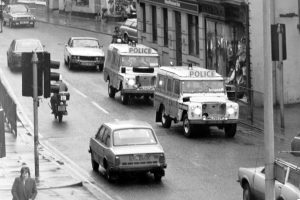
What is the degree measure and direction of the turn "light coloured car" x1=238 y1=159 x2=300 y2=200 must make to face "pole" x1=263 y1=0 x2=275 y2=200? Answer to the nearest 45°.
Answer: approximately 135° to its left

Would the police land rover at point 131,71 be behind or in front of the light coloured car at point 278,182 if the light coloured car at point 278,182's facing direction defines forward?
in front

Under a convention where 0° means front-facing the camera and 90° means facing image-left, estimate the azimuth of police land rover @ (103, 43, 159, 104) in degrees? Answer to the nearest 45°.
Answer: approximately 315°

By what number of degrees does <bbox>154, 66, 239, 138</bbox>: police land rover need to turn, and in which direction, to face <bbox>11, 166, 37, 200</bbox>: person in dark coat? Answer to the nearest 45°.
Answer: approximately 45° to its right

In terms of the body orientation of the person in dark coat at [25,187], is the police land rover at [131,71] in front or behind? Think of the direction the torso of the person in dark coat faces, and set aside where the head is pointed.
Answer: behind

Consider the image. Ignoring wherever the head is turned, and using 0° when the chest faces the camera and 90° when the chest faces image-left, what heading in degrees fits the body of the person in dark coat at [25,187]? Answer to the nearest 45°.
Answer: approximately 0°

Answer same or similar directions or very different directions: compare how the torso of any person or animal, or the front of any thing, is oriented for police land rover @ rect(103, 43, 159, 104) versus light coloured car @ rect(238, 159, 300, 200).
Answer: very different directions

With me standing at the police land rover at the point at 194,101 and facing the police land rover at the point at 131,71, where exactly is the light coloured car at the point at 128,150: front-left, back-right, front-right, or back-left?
back-left
